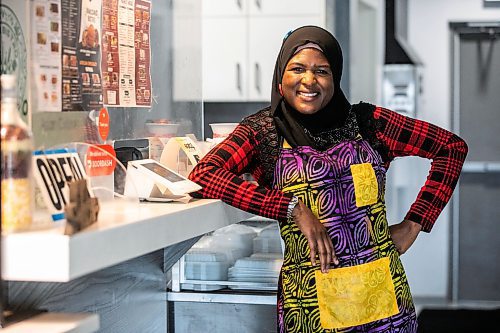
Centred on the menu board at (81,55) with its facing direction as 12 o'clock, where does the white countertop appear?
The white countertop is roughly at 12 o'clock from the menu board.

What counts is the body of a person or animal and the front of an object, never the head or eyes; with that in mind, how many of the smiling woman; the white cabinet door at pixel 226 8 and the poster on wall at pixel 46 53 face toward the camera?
3

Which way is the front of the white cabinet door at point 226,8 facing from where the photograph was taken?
facing the viewer

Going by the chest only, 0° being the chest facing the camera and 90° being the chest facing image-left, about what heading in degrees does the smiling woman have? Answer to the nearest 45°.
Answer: approximately 0°

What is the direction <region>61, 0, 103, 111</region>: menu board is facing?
toward the camera

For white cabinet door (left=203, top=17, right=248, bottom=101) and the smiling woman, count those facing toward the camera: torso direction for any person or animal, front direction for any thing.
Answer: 2

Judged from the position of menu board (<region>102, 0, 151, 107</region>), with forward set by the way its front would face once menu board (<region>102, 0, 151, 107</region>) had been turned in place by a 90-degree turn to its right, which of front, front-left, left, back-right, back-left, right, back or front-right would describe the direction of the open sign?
left

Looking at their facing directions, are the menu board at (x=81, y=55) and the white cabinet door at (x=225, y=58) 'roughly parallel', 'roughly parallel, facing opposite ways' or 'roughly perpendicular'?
roughly parallel

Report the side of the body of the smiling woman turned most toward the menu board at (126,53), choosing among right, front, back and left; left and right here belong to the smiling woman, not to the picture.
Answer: right

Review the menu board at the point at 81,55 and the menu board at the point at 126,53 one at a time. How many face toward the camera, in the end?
2

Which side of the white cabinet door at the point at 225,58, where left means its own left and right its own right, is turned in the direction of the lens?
front

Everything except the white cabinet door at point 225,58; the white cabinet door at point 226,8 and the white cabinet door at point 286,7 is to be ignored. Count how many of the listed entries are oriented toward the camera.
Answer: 3
